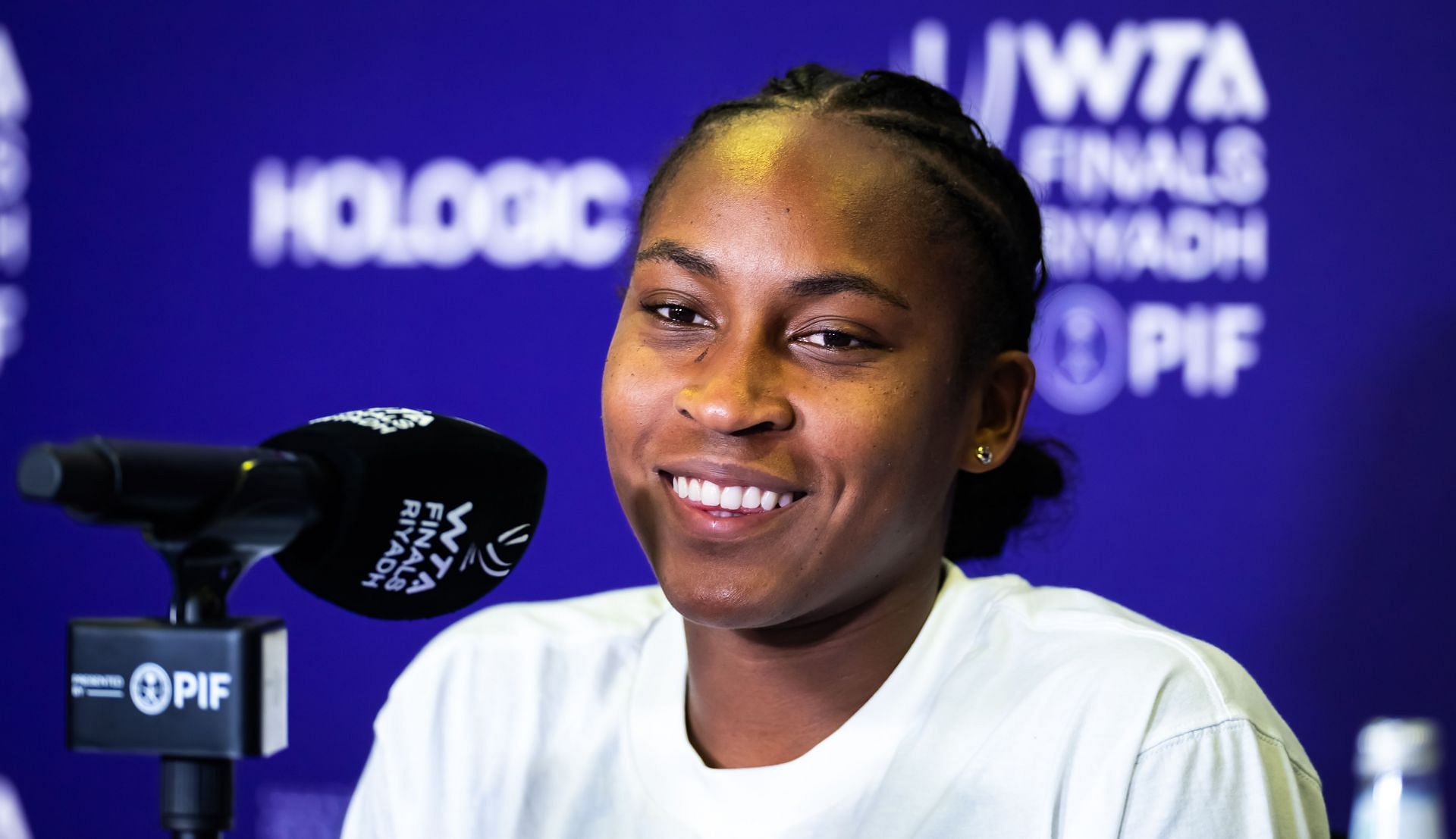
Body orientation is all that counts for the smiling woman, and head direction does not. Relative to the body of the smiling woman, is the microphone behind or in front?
in front

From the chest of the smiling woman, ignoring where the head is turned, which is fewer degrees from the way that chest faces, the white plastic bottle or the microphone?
the microphone

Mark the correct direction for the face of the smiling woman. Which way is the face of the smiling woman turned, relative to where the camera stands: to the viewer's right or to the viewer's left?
to the viewer's left

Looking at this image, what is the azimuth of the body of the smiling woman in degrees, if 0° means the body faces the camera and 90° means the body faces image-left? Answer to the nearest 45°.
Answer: approximately 45°

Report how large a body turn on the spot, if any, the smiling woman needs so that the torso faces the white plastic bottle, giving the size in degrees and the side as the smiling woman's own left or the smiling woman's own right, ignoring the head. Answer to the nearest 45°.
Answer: approximately 90° to the smiling woman's own left
